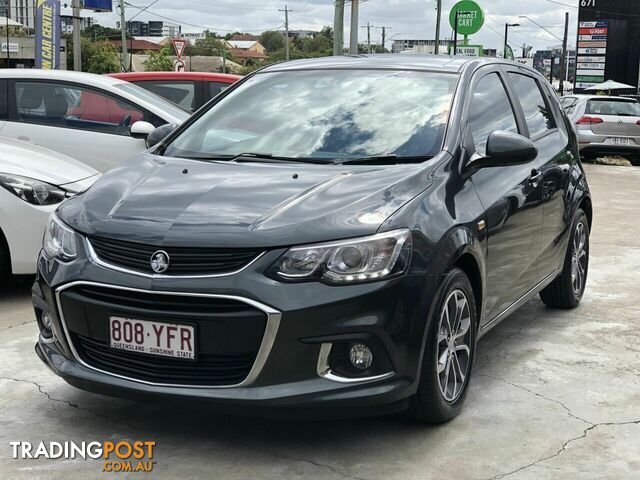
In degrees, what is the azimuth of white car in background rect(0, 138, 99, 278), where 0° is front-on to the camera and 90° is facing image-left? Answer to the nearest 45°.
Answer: approximately 315°

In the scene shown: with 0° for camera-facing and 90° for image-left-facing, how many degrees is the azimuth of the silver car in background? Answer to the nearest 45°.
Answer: approximately 135°

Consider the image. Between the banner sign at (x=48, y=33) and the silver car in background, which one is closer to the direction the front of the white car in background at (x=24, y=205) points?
the silver car in background

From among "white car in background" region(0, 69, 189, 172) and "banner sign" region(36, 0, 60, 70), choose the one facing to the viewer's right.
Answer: the white car in background

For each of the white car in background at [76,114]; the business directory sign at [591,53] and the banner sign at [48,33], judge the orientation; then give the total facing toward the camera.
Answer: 2

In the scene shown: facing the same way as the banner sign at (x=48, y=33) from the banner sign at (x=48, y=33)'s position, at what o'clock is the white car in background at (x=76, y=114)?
The white car in background is roughly at 12 o'clock from the banner sign.

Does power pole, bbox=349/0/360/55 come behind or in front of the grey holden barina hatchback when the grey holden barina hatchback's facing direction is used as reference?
behind

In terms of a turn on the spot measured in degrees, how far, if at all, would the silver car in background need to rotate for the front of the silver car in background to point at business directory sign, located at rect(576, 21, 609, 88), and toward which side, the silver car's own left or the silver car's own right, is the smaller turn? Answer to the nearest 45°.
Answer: approximately 45° to the silver car's own right

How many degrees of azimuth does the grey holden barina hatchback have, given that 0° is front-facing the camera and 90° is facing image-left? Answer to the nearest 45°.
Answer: approximately 45°

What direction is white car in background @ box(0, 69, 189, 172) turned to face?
to the viewer's right

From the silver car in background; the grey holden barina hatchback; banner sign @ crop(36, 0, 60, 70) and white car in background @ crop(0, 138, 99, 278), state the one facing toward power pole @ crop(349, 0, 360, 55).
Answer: the silver car in background

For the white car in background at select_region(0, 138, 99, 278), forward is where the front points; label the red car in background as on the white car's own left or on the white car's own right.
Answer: on the white car's own left

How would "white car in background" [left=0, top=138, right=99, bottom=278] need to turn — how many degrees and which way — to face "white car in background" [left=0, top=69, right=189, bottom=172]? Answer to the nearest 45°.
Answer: approximately 135° to its left
